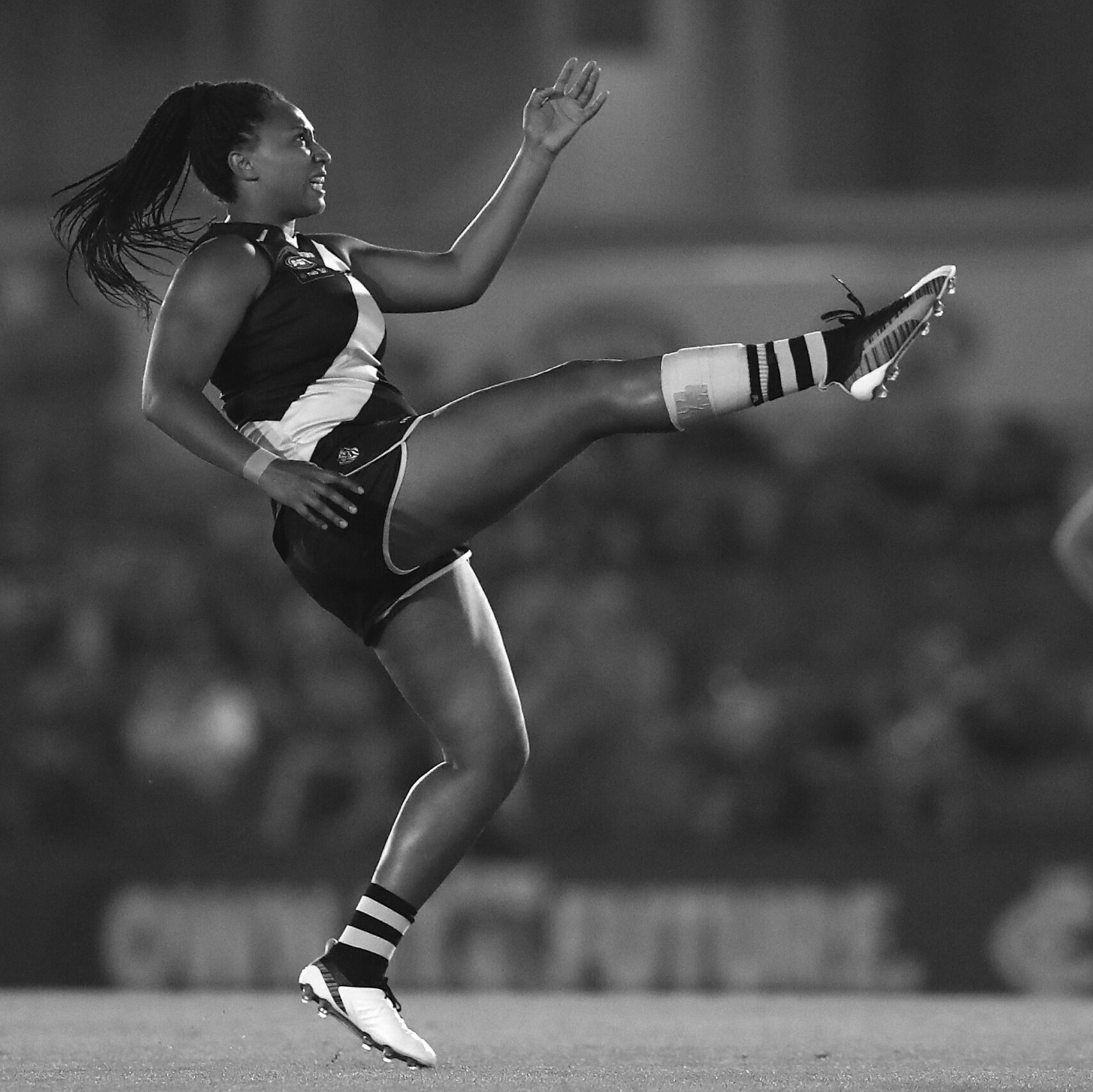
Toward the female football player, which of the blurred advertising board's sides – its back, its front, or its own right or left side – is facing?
front

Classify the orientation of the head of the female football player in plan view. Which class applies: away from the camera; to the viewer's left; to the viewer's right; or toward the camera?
to the viewer's right

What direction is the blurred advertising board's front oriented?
toward the camera
